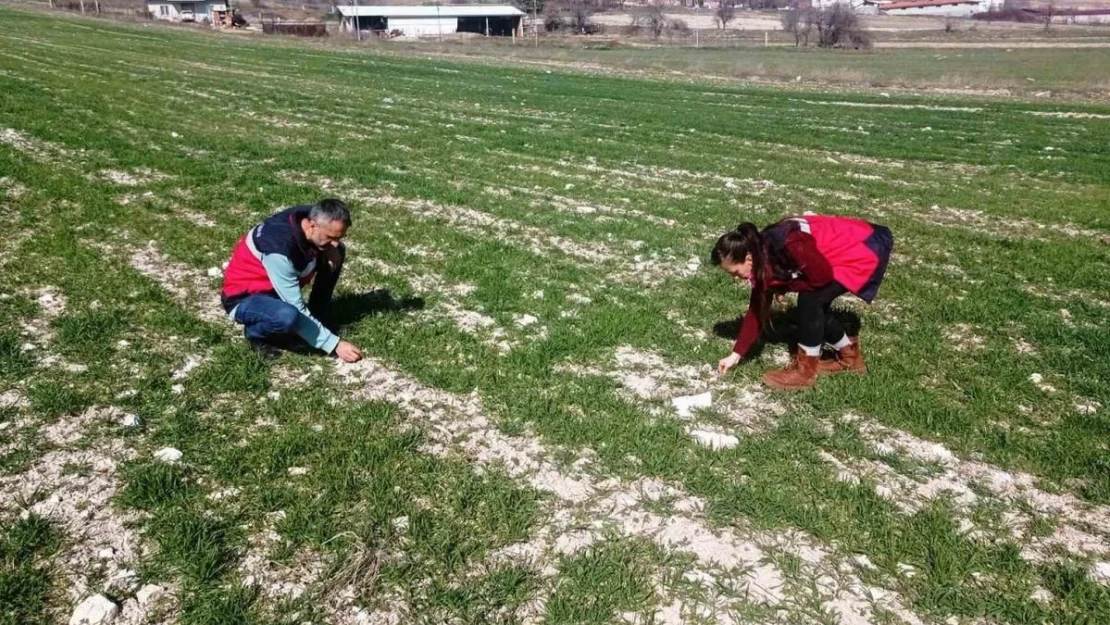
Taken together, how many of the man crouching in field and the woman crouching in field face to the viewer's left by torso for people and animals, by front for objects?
1

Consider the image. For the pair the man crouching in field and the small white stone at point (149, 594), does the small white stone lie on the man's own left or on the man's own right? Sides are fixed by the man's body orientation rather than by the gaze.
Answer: on the man's own right

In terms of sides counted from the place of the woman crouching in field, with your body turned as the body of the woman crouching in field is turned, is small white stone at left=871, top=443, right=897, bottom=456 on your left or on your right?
on your left

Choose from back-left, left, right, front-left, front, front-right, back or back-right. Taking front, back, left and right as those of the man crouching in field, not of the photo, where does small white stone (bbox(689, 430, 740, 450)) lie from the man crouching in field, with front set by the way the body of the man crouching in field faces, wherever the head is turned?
front-right

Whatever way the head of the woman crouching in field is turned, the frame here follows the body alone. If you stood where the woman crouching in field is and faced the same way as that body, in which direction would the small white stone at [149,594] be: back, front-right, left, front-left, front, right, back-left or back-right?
front-left

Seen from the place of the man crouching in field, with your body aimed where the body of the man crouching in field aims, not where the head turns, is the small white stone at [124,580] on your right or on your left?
on your right

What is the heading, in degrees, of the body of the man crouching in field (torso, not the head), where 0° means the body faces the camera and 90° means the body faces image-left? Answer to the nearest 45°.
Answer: approximately 270°

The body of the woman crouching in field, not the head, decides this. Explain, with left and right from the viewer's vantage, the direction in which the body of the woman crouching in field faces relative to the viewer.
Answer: facing to the left of the viewer

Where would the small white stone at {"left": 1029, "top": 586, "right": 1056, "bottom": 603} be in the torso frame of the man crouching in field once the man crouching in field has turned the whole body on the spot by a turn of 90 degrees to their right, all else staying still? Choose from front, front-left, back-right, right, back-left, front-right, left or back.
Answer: front-left

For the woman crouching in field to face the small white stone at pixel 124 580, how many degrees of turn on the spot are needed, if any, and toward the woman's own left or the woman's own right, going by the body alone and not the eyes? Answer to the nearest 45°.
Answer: approximately 45° to the woman's own left

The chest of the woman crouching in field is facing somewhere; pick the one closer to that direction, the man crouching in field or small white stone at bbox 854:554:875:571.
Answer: the man crouching in field

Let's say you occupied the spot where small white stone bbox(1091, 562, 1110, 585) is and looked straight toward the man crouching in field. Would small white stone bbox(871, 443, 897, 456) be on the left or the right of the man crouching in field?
right

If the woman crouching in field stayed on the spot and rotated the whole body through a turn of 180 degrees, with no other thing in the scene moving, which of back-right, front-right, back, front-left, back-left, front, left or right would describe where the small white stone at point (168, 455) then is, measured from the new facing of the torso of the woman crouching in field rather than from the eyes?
back-right
